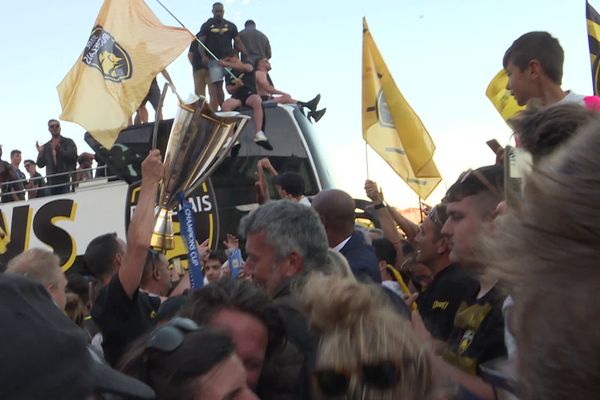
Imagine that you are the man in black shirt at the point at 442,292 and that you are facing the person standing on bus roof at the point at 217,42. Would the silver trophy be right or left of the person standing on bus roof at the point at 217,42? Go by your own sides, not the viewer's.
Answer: left

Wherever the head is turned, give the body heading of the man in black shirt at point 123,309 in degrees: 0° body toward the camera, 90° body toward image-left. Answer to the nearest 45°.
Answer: approximately 270°

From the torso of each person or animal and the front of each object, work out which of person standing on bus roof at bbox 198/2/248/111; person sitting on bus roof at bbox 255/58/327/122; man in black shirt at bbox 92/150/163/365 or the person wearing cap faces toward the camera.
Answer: the person standing on bus roof

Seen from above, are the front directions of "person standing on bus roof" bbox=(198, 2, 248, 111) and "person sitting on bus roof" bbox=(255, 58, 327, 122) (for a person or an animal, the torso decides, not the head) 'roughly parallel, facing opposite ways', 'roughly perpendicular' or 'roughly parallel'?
roughly perpendicular

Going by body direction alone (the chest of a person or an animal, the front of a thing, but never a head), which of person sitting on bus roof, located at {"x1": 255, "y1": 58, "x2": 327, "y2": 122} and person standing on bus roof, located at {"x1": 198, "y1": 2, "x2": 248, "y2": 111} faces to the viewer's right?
the person sitting on bus roof

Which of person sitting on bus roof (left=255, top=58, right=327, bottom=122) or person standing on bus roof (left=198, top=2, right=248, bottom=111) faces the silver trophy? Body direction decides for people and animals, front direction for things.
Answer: the person standing on bus roof

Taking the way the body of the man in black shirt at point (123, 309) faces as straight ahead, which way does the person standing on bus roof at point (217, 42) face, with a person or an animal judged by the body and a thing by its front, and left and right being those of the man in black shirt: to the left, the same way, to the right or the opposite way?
to the right

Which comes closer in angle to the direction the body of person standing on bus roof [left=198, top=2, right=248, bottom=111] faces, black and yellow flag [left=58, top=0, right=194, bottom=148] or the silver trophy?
the silver trophy

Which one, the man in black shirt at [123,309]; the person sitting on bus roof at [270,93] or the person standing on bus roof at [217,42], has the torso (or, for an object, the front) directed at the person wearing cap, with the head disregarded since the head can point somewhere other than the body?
the person standing on bus roof

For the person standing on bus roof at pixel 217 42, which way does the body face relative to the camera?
toward the camera

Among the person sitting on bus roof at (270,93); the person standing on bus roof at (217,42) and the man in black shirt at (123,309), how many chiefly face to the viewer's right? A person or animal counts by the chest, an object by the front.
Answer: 2

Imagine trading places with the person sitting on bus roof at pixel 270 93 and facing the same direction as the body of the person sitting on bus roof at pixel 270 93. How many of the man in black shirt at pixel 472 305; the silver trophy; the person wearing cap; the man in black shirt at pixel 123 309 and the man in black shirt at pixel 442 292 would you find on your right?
5

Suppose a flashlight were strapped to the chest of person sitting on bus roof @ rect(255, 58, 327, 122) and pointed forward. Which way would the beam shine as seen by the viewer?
to the viewer's right

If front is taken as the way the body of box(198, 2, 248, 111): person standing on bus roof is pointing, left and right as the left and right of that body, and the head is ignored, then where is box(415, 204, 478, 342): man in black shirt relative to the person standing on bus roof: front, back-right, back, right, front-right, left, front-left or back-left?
front
